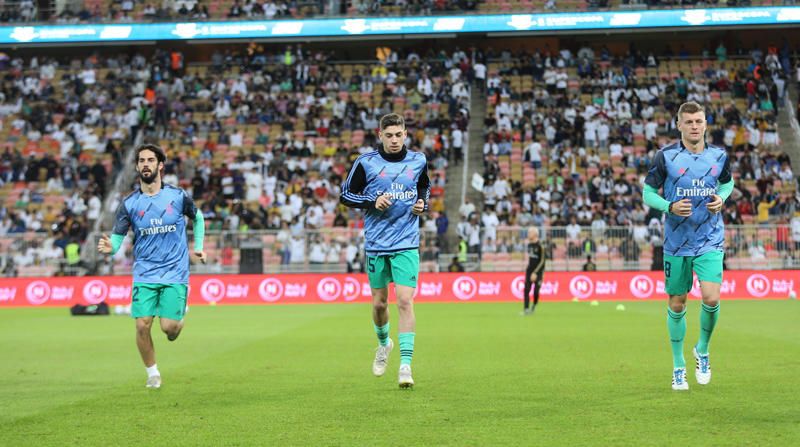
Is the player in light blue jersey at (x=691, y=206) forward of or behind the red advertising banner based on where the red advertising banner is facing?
forward

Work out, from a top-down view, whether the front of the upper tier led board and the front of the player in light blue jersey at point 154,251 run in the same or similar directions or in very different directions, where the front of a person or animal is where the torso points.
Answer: same or similar directions

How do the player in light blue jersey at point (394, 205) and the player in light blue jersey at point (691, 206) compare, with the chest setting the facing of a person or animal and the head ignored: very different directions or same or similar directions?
same or similar directions

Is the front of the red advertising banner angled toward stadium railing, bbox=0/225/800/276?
no

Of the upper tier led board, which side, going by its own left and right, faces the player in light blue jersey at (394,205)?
front

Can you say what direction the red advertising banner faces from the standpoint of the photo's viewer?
facing the viewer

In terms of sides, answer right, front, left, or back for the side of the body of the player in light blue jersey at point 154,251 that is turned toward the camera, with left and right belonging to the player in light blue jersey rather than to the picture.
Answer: front

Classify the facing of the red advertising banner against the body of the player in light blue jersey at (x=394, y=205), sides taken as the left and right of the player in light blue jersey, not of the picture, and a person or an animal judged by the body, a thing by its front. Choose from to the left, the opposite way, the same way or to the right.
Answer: the same way

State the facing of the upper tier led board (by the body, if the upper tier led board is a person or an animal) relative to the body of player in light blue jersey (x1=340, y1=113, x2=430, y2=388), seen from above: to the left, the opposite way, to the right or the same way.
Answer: the same way

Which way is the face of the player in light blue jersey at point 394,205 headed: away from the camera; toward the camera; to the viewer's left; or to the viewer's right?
toward the camera

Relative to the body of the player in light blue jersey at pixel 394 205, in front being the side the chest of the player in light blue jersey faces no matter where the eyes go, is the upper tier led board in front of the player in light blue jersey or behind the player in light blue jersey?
behind

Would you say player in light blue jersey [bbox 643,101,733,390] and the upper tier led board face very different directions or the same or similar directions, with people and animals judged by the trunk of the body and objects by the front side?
same or similar directions

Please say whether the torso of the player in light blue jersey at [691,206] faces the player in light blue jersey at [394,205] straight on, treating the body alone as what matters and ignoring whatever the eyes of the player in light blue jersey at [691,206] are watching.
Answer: no

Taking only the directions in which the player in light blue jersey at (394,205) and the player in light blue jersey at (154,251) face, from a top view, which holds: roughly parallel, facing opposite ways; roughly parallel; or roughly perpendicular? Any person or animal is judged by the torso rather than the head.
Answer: roughly parallel

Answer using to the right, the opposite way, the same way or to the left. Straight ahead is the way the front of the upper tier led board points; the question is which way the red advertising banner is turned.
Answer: the same way
